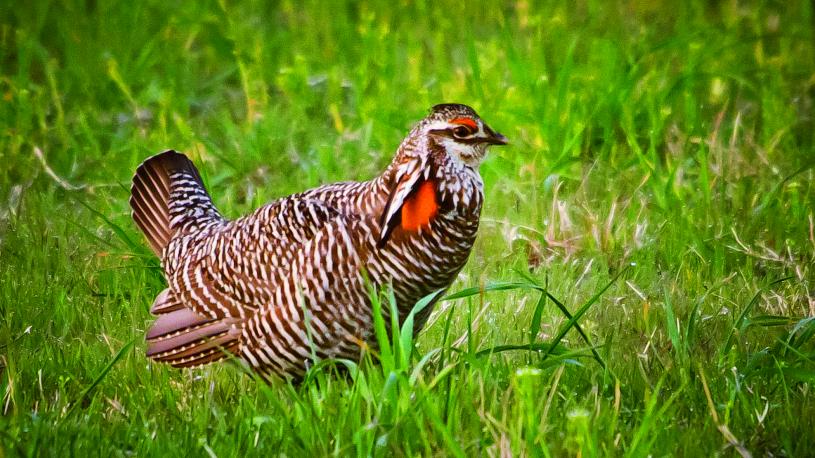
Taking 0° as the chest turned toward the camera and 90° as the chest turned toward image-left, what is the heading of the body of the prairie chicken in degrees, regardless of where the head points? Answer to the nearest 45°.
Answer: approximately 270°
